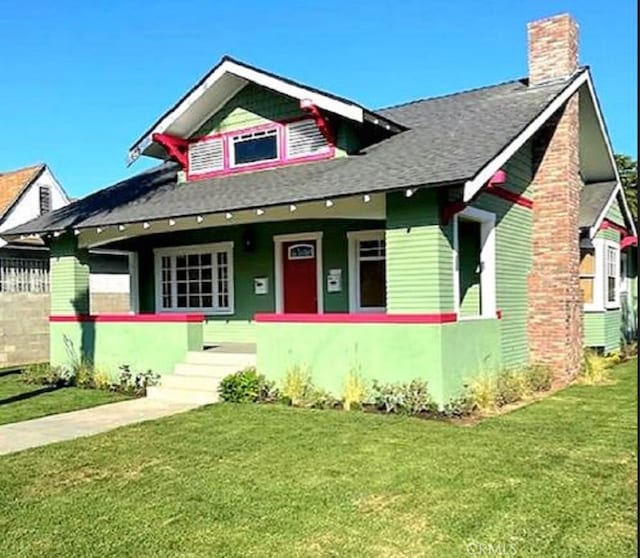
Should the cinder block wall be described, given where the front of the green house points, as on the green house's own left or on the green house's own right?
on the green house's own right

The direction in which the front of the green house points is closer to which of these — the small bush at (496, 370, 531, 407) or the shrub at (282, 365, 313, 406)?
the shrub

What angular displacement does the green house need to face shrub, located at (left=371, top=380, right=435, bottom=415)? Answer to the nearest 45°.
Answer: approximately 45° to its left

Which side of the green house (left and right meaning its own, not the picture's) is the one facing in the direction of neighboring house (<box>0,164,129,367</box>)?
right

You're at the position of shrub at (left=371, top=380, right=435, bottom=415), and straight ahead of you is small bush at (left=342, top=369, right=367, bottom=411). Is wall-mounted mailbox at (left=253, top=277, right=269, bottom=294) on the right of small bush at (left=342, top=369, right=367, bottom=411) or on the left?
right

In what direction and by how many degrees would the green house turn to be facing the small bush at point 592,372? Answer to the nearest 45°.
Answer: approximately 135° to its left

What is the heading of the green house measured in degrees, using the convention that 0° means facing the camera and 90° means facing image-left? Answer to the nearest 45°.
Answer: approximately 45°

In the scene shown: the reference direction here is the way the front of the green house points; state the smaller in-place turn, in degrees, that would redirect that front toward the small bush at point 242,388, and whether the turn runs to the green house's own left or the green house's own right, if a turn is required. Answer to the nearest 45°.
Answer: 0° — it already faces it

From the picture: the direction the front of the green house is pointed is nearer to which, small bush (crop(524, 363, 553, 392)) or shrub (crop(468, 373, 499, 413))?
the shrub

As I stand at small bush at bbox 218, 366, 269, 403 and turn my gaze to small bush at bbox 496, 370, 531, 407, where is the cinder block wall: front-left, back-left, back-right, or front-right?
back-left

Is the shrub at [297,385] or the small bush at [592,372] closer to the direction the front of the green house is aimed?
the shrub

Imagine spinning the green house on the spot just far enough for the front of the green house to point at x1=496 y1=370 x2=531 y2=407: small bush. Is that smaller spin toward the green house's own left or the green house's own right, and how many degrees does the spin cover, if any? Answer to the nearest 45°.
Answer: approximately 90° to the green house's own left

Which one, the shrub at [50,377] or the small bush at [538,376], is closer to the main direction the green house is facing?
the shrub
